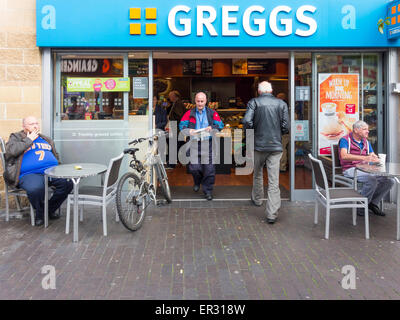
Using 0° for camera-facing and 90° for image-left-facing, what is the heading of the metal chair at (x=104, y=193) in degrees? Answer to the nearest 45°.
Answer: approximately 90°

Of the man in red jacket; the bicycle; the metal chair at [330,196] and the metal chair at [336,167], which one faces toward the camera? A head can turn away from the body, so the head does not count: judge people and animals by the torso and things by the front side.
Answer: the man in red jacket

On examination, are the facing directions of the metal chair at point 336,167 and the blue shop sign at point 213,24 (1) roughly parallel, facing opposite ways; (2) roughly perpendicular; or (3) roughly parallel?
roughly perpendicular

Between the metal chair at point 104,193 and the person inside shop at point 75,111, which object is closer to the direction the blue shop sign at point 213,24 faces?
the metal chair

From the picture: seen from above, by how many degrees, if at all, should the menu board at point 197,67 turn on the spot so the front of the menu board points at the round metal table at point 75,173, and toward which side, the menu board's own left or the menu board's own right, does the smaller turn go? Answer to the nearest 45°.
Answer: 0° — it already faces it
